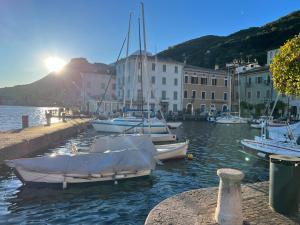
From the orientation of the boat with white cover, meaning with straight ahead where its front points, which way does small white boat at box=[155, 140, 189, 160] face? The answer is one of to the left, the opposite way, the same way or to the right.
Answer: the opposite way

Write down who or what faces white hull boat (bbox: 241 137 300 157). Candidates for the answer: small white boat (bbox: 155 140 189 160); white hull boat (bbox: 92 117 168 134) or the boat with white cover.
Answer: the small white boat

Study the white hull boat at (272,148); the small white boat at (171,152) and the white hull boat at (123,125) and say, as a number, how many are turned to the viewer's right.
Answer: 1

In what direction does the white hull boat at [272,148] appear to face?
to the viewer's left

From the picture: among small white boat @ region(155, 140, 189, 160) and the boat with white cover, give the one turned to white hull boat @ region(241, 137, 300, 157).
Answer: the small white boat

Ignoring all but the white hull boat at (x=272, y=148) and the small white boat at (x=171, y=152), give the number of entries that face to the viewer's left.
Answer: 1

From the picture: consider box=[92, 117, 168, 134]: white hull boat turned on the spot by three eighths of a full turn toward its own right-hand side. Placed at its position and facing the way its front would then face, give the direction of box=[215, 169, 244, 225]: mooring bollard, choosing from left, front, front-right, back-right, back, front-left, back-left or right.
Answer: back-right

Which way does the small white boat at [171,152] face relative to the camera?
to the viewer's right

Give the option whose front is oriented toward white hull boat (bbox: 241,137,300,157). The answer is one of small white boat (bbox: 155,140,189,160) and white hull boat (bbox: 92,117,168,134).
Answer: the small white boat

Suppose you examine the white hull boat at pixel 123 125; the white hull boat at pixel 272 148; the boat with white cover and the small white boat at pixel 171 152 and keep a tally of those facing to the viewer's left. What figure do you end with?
3

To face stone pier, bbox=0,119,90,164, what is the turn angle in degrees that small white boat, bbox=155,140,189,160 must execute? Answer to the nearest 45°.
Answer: approximately 180°

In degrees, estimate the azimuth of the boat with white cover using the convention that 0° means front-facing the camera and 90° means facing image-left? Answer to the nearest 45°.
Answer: approximately 90°

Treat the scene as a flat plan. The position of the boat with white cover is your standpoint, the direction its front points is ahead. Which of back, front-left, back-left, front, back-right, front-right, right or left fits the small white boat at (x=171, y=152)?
back-right

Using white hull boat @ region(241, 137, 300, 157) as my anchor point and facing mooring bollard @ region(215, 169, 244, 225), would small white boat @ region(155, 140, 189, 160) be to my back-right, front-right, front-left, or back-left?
front-right

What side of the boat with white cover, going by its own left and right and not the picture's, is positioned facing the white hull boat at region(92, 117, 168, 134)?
right

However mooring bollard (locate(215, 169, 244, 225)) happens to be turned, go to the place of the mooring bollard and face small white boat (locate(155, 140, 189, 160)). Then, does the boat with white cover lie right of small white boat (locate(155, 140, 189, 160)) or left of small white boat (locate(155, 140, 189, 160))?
left

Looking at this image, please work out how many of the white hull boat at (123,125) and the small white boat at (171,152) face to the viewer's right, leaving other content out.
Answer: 1

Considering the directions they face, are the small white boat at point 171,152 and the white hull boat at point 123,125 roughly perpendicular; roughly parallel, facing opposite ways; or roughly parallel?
roughly parallel, facing opposite ways

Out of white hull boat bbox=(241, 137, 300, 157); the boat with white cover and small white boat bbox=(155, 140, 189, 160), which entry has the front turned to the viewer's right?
the small white boat

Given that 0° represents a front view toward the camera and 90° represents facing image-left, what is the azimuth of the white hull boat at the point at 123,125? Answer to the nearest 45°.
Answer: approximately 90°
